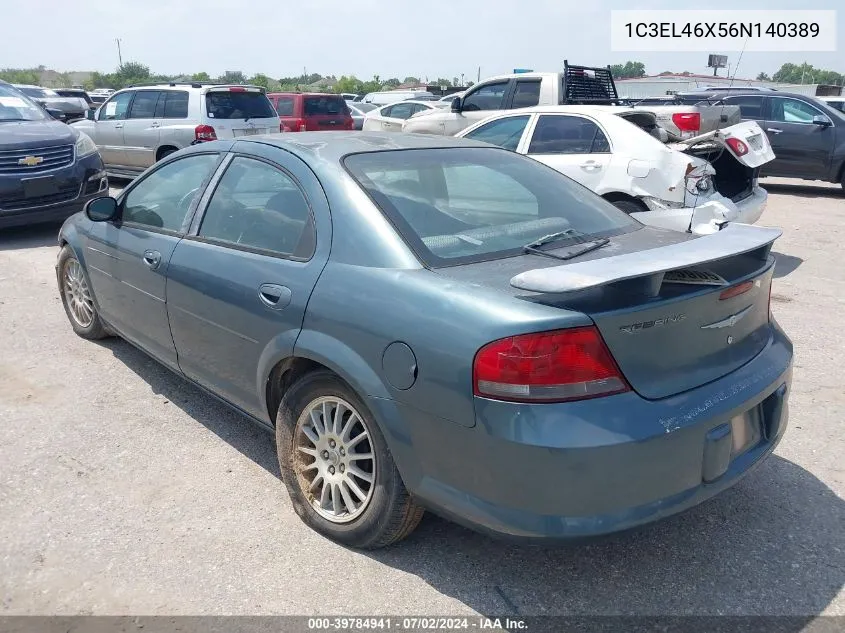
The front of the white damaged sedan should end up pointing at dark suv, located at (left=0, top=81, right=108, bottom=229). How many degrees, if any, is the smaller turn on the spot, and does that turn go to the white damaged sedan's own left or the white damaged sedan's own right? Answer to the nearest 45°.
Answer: approximately 45° to the white damaged sedan's own left

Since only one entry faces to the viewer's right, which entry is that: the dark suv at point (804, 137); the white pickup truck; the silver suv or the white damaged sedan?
the dark suv

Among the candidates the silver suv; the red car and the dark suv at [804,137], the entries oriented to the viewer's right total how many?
1

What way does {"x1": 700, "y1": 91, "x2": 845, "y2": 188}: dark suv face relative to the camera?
to the viewer's right

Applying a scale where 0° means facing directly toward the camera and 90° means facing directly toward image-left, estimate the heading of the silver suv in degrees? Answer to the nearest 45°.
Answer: approximately 135°

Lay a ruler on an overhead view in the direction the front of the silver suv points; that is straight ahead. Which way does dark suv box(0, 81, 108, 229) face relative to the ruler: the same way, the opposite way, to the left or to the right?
the opposite way

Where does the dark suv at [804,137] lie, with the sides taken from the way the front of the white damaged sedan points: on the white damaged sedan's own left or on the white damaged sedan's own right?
on the white damaged sedan's own right

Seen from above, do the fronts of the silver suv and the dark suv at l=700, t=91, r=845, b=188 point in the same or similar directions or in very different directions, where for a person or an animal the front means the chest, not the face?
very different directions

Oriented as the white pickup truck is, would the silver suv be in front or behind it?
in front

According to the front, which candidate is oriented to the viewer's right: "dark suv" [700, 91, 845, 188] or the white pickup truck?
the dark suv

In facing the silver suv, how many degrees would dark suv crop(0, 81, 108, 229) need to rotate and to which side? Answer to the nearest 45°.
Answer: approximately 90° to its left

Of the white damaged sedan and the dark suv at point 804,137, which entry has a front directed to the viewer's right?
the dark suv

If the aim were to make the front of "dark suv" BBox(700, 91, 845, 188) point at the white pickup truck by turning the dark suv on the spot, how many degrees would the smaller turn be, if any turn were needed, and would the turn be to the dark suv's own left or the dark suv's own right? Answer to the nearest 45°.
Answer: approximately 135° to the dark suv's own right

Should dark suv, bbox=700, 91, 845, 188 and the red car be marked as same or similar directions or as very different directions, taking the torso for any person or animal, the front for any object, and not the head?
very different directions
